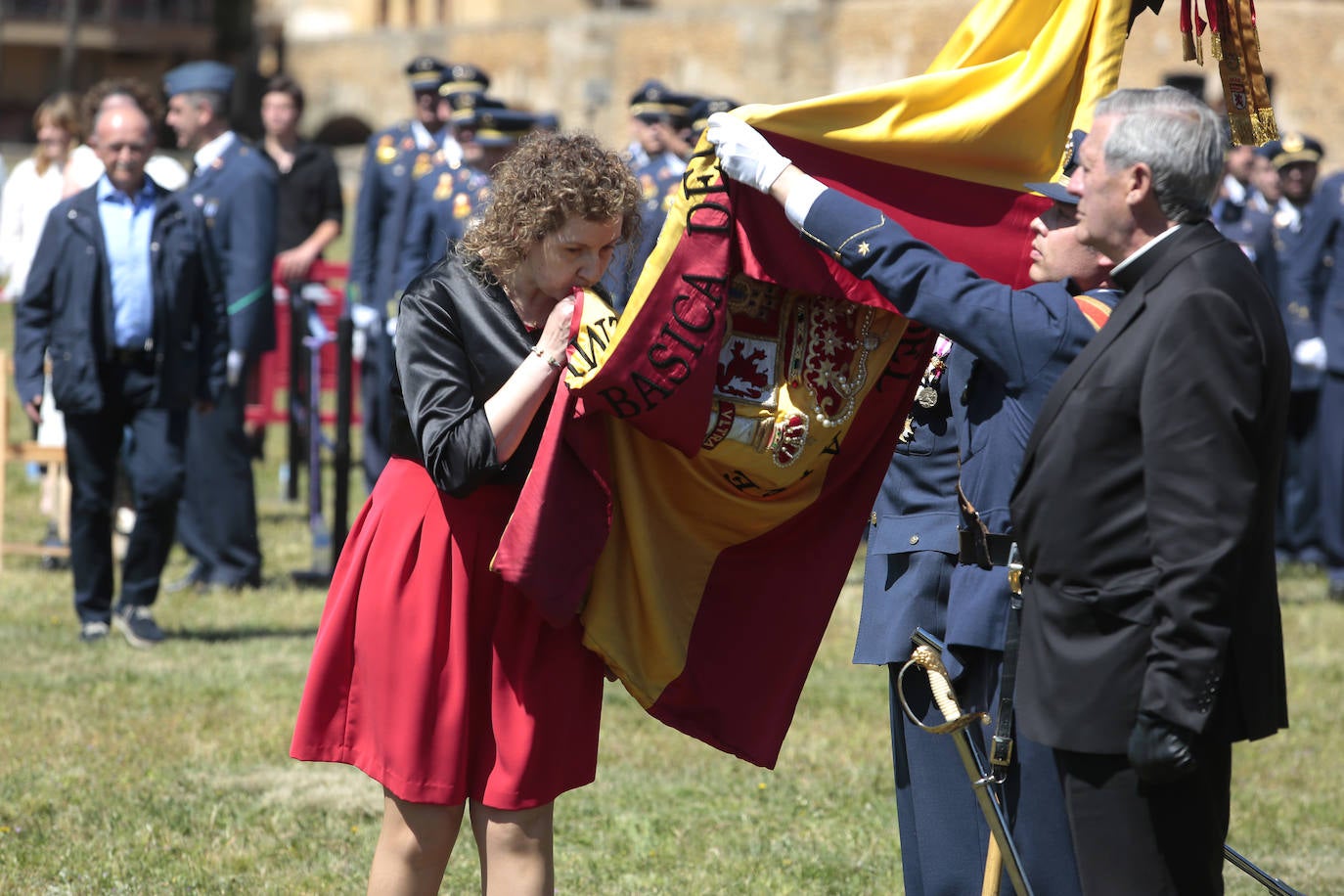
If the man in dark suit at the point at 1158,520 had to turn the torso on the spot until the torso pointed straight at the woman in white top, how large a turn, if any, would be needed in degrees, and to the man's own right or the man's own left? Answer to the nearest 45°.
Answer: approximately 45° to the man's own right

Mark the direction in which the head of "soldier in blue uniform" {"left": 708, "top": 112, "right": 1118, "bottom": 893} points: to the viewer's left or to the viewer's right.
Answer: to the viewer's left

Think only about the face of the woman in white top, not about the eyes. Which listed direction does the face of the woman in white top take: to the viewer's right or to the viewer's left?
to the viewer's right

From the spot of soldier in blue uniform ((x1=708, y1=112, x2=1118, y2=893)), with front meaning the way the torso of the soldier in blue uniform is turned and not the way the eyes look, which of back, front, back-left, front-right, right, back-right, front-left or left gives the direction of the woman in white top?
front-right

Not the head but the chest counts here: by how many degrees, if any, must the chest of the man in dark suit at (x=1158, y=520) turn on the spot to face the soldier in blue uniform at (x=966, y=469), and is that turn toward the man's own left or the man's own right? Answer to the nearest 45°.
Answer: approximately 45° to the man's own right

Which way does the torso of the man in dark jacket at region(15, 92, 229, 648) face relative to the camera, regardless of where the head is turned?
toward the camera

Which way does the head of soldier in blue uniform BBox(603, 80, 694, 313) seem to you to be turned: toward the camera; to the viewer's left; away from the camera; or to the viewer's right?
toward the camera

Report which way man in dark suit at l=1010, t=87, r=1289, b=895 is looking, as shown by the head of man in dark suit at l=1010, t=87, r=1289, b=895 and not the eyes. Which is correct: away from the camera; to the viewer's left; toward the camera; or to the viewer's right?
to the viewer's left

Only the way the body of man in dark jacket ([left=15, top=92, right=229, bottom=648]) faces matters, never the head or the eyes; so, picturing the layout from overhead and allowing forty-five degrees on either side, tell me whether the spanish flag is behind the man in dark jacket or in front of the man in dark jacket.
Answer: in front

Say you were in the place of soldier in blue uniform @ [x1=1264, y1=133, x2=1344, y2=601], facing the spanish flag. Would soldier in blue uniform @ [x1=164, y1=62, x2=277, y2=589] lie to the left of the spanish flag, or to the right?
right

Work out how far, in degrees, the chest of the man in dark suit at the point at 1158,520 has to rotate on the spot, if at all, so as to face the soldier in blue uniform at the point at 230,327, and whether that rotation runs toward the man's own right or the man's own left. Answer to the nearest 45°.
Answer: approximately 45° to the man's own right

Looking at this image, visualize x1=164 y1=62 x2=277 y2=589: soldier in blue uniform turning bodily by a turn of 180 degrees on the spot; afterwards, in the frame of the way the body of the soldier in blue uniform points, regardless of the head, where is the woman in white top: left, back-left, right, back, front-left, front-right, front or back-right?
back-left

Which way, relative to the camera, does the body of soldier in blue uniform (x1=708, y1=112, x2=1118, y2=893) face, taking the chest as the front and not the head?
to the viewer's left

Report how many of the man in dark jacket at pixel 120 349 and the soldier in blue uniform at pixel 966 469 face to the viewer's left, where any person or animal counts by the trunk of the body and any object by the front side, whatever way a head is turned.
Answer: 1

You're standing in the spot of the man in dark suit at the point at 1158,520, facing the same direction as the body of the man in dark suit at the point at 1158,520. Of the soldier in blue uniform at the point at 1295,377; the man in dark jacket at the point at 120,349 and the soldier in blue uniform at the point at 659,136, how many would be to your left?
0

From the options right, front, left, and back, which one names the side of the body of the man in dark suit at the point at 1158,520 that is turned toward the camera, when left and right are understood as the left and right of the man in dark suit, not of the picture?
left

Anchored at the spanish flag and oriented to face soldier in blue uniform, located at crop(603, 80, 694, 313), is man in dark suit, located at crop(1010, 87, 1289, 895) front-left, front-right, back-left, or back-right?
back-right
